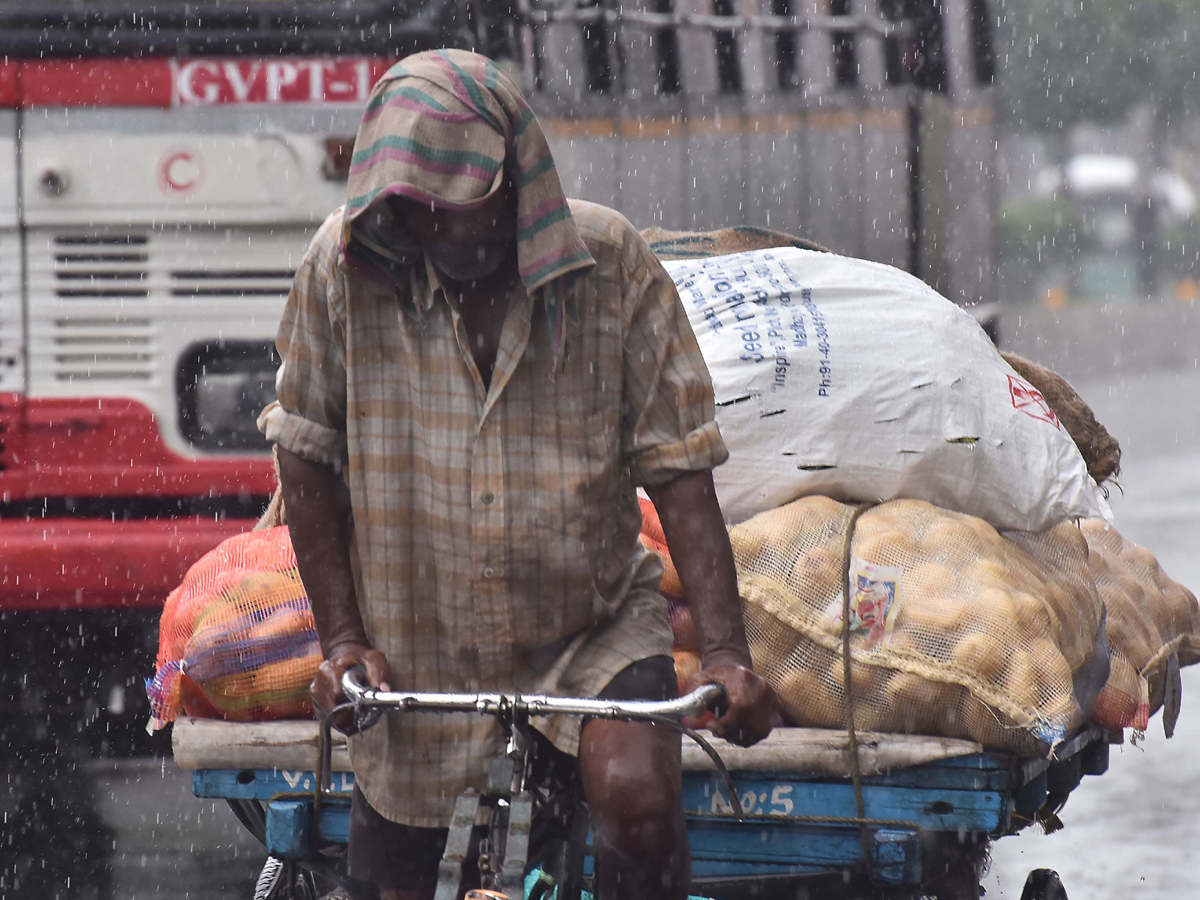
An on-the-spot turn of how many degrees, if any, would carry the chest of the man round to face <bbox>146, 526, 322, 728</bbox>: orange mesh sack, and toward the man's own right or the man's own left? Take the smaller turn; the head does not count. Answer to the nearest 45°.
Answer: approximately 135° to the man's own right

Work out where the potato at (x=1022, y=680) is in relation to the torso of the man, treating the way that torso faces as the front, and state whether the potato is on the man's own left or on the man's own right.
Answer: on the man's own left

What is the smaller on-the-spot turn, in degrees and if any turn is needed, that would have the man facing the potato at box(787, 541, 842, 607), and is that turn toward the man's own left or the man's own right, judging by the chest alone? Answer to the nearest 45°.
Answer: approximately 135° to the man's own left

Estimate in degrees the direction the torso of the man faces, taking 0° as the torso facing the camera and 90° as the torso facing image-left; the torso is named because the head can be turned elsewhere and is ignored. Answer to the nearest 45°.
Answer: approximately 0°

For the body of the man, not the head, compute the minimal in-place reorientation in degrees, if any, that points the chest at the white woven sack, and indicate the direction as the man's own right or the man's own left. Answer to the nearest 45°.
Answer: approximately 135° to the man's own left
